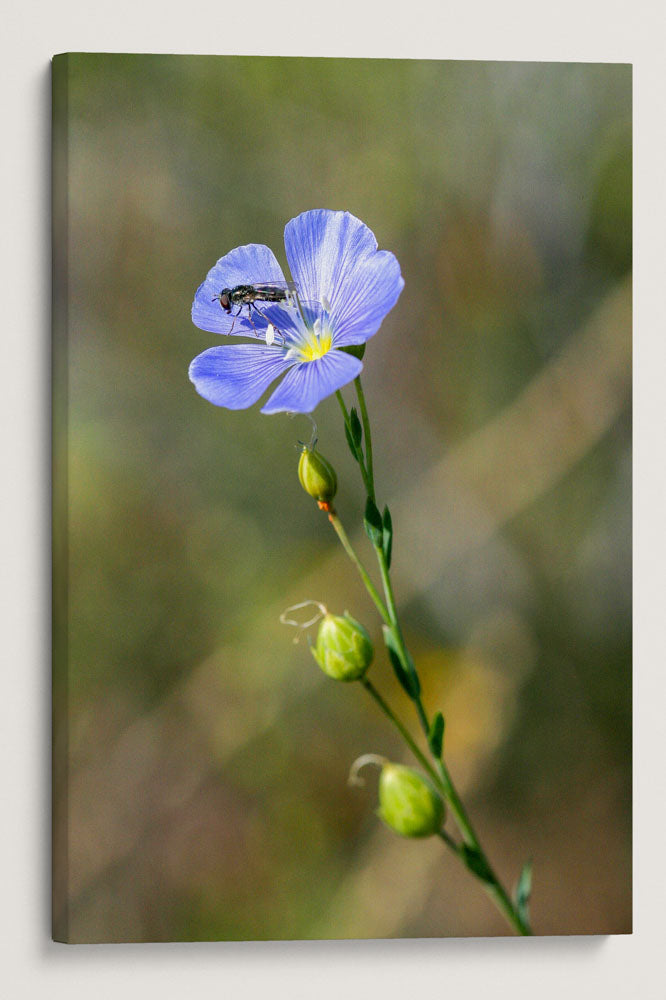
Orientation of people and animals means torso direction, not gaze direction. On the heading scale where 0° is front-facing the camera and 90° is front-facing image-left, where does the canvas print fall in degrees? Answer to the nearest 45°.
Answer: approximately 0°
